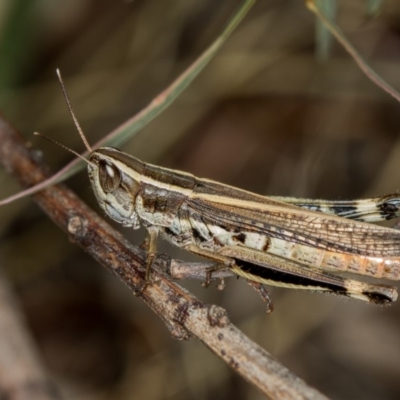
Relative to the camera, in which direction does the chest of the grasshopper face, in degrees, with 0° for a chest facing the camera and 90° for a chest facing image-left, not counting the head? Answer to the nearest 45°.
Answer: approximately 90°
